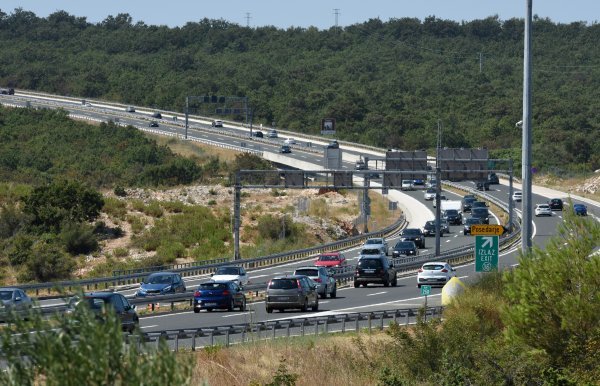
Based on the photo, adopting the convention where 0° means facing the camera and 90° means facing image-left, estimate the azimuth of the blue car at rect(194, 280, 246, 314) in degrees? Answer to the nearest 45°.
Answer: approximately 225°

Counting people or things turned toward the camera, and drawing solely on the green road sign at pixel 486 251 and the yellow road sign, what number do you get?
2

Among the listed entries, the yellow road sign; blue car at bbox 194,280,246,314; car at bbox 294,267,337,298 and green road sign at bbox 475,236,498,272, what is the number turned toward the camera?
2

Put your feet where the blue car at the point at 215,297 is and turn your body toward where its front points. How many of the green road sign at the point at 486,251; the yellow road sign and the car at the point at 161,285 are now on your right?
2

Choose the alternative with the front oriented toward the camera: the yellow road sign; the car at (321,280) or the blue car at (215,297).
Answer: the yellow road sign

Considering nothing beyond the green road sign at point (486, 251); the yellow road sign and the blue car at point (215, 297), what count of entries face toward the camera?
2

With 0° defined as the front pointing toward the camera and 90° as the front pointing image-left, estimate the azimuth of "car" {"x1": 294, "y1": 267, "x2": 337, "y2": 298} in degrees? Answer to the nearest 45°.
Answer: approximately 225°

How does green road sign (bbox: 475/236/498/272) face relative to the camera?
toward the camera
